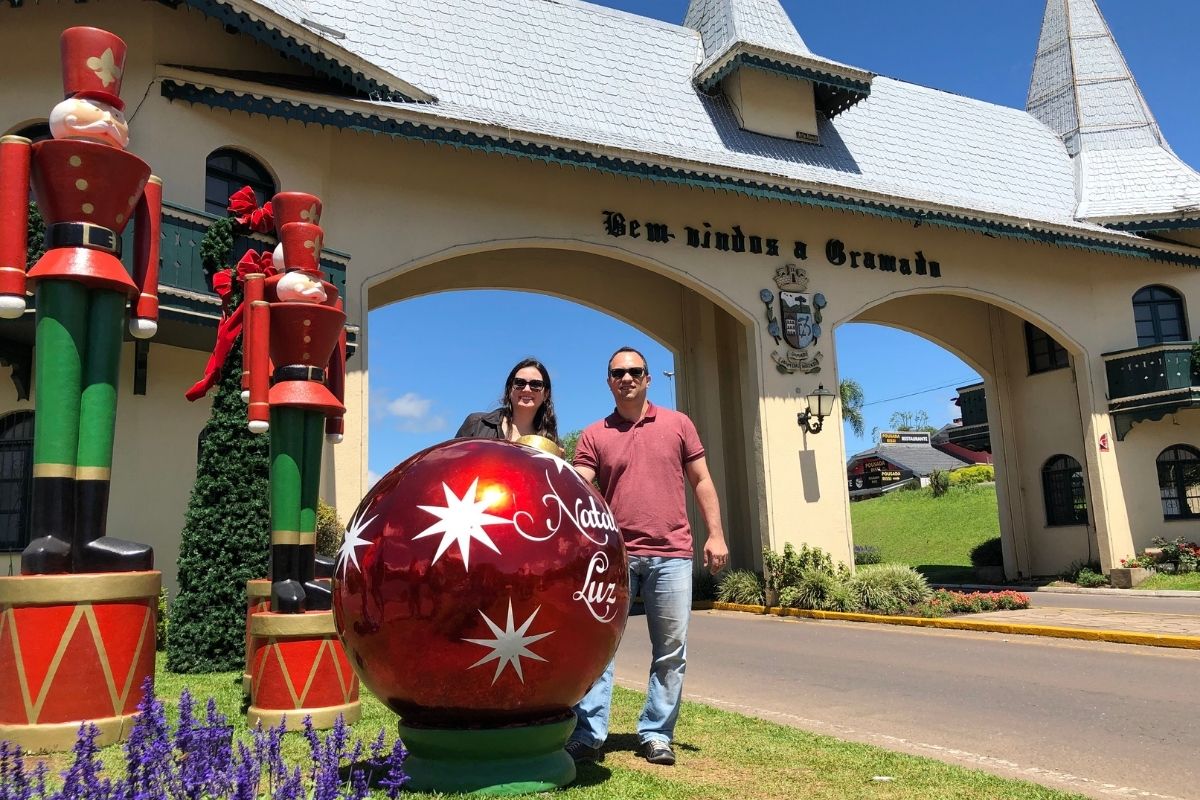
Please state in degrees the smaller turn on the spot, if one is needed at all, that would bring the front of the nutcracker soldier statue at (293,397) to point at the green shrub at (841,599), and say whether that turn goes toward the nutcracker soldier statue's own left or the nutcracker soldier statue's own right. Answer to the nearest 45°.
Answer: approximately 90° to the nutcracker soldier statue's own left

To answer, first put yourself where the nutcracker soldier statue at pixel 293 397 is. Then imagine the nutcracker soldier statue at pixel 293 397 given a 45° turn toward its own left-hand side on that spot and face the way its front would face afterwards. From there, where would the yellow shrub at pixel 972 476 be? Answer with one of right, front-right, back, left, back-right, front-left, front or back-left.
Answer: front-left

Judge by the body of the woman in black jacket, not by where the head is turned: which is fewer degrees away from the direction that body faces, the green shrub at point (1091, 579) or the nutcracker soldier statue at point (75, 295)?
the nutcracker soldier statue

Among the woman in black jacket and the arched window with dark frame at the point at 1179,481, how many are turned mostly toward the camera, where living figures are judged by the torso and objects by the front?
2

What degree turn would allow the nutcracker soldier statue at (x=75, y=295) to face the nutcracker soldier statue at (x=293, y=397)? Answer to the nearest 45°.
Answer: approximately 90° to its left

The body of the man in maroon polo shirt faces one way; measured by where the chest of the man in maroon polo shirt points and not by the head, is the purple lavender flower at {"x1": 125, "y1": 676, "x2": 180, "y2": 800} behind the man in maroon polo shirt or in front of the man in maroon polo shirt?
in front

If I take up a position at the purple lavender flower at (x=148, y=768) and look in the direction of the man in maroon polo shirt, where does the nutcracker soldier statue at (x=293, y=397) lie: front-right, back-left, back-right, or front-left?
front-left

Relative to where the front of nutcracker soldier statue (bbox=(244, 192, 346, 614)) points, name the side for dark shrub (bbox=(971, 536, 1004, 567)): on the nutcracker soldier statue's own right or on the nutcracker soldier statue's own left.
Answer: on the nutcracker soldier statue's own left

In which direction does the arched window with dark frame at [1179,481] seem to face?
toward the camera

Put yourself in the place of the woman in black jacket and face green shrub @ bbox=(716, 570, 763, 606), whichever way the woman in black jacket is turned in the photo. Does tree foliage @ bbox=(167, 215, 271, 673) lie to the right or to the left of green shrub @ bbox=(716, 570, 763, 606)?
left

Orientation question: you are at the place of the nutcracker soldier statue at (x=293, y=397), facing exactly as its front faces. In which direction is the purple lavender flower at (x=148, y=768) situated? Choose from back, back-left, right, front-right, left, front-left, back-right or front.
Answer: front-right

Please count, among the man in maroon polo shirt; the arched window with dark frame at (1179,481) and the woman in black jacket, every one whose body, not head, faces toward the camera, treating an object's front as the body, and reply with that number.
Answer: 3

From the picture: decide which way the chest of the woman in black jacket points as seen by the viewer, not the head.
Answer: toward the camera

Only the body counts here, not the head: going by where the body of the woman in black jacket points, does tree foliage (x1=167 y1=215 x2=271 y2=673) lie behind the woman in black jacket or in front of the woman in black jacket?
behind

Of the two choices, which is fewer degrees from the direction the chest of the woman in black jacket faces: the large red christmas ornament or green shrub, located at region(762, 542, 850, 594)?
the large red christmas ornament

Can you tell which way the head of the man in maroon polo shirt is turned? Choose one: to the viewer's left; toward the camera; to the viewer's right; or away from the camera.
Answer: toward the camera

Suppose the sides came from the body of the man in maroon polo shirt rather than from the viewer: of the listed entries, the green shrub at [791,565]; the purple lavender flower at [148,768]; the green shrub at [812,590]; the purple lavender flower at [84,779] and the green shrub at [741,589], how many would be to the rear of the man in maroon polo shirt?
3
